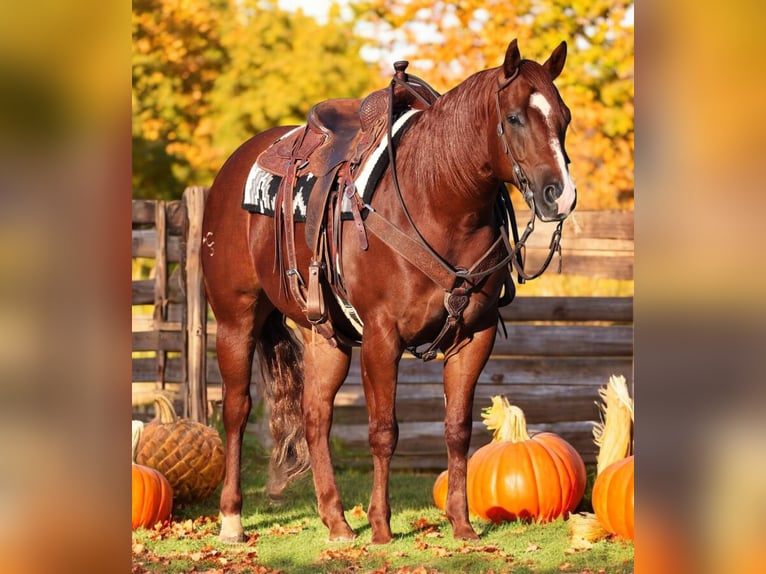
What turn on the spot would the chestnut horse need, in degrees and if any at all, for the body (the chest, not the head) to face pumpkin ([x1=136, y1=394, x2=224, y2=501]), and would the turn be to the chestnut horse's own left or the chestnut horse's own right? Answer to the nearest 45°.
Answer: approximately 180°

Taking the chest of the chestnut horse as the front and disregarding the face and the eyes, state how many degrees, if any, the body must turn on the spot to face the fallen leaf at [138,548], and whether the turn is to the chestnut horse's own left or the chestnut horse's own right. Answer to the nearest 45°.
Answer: approximately 135° to the chestnut horse's own right

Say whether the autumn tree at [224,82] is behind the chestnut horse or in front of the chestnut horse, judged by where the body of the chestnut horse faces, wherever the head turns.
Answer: behind

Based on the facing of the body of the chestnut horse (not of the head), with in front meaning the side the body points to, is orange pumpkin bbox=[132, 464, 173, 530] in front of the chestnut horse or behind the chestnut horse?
behind

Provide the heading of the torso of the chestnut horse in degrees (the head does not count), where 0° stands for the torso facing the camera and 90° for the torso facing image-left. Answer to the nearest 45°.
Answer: approximately 315°
